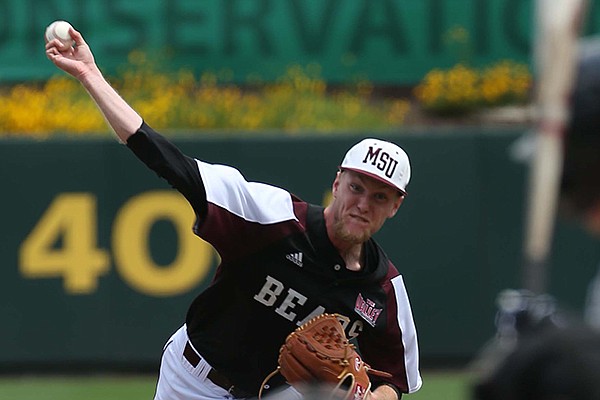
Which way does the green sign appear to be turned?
toward the camera
